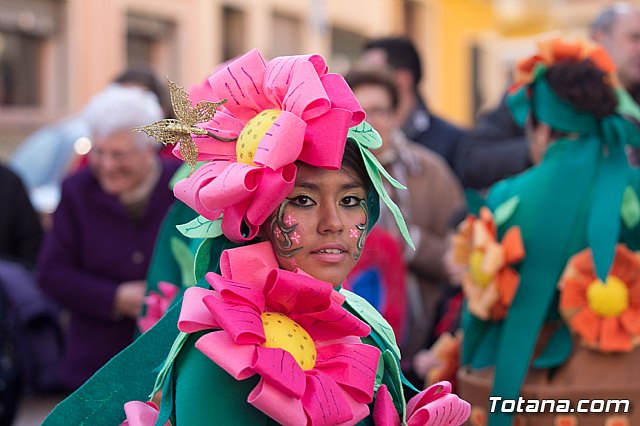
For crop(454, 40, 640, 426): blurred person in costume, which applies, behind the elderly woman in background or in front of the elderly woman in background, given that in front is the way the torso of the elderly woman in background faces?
in front

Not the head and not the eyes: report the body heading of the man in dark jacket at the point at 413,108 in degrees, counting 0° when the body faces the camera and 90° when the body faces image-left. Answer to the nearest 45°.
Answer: approximately 90°

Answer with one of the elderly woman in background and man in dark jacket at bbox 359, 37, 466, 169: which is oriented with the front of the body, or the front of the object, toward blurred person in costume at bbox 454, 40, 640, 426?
the elderly woman in background

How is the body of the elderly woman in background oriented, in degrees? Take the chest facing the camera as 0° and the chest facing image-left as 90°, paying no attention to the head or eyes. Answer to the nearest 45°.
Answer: approximately 315°
